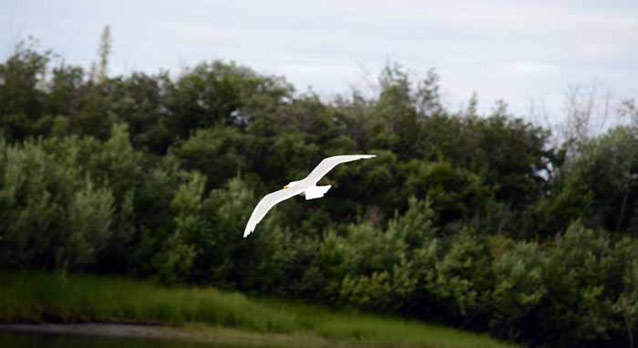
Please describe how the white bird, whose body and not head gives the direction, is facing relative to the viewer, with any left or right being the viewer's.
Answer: facing away from the viewer and to the left of the viewer
